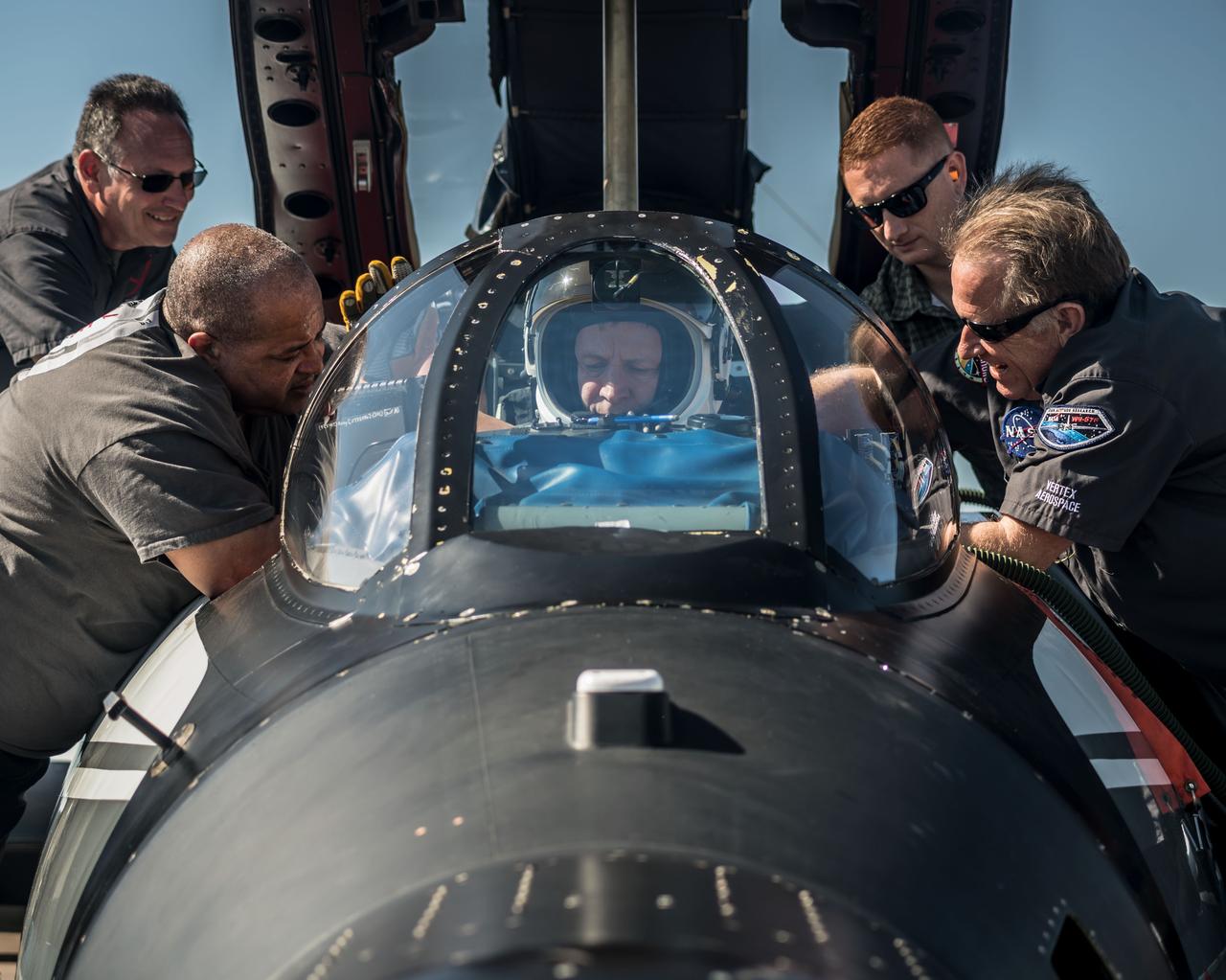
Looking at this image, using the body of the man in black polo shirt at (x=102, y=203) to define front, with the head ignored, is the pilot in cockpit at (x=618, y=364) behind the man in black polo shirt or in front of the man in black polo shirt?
in front

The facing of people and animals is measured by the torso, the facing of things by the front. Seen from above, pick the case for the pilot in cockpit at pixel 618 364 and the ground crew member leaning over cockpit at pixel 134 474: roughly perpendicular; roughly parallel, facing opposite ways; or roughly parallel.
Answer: roughly perpendicular

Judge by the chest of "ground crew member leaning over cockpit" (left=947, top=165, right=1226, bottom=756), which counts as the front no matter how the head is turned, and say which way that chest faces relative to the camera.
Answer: to the viewer's left

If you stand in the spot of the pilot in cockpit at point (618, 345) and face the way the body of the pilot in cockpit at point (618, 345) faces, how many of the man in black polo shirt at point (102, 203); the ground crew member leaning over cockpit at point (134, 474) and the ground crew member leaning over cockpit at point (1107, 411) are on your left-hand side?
1

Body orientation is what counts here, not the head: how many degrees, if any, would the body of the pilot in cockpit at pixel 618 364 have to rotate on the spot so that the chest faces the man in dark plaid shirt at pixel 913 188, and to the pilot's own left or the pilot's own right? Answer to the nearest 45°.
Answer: approximately 135° to the pilot's own left

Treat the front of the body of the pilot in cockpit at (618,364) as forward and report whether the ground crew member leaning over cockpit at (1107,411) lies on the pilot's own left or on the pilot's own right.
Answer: on the pilot's own left

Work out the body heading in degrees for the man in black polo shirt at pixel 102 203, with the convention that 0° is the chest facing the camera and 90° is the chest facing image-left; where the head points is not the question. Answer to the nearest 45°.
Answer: approximately 315°

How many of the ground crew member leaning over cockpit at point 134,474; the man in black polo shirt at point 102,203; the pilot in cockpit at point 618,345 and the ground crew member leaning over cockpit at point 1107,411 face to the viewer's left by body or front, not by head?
1

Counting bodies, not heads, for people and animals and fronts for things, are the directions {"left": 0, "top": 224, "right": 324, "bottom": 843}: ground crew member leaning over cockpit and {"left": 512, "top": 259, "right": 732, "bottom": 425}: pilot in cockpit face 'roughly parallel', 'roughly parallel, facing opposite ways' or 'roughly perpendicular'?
roughly perpendicular

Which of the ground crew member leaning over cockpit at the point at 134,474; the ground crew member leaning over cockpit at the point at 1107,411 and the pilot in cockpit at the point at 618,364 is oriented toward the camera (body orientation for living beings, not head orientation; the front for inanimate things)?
the pilot in cockpit

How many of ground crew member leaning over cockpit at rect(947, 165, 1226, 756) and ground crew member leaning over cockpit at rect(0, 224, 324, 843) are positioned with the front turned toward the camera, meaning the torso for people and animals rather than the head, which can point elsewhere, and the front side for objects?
0

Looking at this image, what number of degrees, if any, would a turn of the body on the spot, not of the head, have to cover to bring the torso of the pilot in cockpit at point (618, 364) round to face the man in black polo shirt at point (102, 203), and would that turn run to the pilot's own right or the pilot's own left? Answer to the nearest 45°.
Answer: approximately 135° to the pilot's own right

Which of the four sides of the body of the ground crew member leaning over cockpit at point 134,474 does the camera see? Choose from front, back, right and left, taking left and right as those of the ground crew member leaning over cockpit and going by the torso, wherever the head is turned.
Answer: right

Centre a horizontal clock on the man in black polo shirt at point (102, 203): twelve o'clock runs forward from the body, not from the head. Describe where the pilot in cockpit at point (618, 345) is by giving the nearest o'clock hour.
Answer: The pilot in cockpit is roughly at 1 o'clock from the man in black polo shirt.

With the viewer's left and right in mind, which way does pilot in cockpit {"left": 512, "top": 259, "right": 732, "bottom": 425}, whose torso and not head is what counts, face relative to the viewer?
facing the viewer

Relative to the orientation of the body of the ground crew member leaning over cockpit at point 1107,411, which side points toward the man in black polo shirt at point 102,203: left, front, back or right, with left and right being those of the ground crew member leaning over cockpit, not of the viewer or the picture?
front

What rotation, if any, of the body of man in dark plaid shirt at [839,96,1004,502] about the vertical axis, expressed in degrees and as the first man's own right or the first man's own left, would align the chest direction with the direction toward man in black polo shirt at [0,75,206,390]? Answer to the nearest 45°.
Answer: approximately 45° to the first man's own right

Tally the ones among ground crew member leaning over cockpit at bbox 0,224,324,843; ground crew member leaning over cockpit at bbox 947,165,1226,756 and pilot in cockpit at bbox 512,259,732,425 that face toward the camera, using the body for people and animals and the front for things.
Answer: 1

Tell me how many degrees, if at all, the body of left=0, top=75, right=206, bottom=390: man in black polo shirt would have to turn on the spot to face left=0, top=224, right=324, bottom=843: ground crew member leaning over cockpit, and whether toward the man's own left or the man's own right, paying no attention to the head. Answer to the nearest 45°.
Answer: approximately 45° to the man's own right

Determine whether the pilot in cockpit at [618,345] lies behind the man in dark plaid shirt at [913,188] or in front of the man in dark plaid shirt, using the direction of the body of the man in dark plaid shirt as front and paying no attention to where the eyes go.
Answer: in front

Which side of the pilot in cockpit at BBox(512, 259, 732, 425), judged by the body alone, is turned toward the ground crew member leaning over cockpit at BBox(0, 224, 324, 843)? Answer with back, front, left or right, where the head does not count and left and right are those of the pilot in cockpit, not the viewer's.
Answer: right
